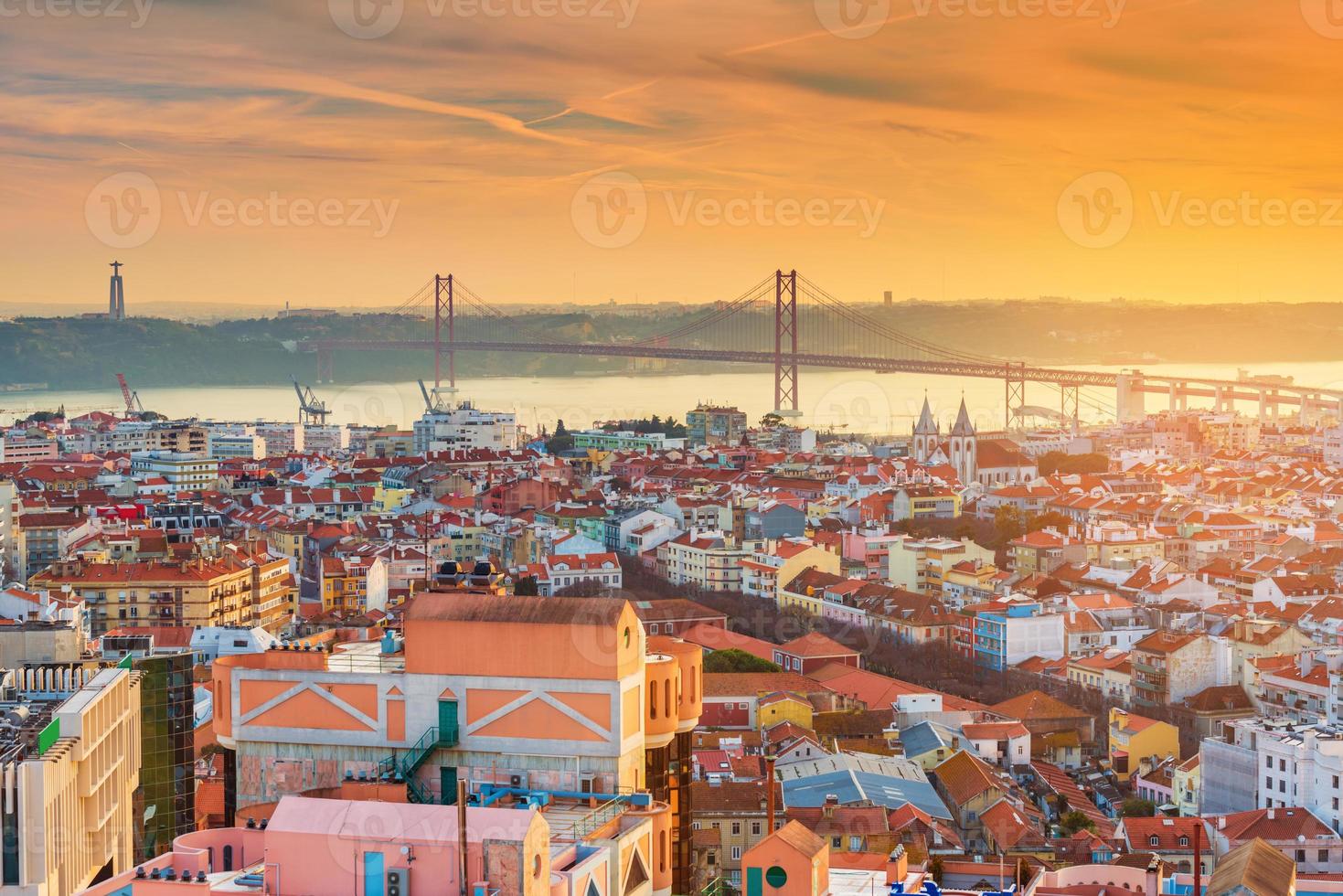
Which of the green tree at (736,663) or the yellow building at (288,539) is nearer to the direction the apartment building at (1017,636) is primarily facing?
the green tree

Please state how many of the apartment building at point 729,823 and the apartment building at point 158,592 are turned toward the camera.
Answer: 2

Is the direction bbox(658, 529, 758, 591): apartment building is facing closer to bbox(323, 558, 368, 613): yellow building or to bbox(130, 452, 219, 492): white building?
the yellow building

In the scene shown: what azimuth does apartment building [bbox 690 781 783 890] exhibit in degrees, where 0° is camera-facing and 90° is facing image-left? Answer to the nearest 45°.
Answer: approximately 0°

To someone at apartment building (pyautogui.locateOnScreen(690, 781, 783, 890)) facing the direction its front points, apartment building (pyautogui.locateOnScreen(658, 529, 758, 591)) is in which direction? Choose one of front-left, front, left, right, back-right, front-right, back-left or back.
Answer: back
